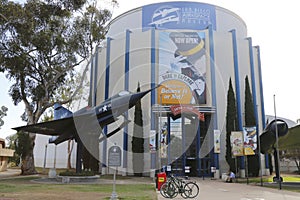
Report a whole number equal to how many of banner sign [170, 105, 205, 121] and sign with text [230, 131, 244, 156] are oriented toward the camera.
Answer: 2

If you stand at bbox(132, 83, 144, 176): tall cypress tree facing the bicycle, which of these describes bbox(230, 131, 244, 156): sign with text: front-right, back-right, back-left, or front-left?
front-left

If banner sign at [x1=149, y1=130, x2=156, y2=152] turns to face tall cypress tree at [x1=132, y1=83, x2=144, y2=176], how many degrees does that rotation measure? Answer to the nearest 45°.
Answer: approximately 135° to its right

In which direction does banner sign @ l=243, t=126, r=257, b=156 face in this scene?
toward the camera

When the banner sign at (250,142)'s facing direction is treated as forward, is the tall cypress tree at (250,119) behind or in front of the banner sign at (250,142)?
behind

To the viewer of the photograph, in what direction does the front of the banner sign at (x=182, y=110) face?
facing the viewer

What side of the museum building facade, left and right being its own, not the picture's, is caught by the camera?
front

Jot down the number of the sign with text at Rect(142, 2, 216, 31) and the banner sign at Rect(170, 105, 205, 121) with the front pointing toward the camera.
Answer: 2

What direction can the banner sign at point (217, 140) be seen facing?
toward the camera
